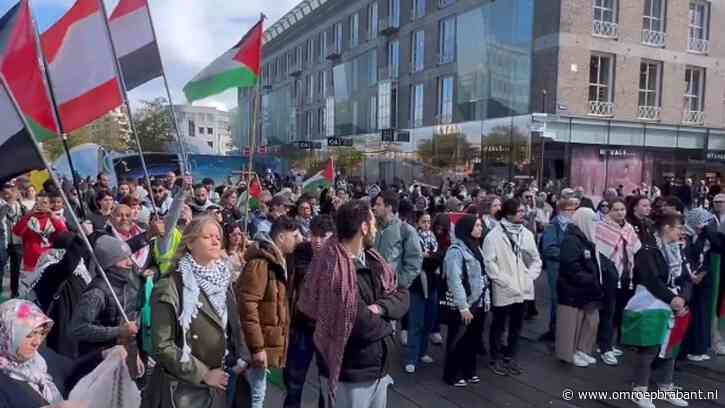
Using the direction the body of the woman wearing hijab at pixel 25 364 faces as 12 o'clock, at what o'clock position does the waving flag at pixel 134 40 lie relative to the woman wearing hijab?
The waving flag is roughly at 8 o'clock from the woman wearing hijab.

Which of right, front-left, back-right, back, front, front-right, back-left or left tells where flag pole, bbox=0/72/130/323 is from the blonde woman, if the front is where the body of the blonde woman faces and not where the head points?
back

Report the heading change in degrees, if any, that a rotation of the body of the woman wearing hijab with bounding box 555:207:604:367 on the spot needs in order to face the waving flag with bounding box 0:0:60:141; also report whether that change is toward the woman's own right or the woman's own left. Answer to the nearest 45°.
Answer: approximately 135° to the woman's own right

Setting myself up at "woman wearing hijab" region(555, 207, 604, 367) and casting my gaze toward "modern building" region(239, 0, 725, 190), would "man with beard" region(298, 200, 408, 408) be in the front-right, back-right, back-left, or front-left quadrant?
back-left

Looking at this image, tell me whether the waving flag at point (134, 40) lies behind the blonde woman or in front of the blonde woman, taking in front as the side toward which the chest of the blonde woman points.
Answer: behind

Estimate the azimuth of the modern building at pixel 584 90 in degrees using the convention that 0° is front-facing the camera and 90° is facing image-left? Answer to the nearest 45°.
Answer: approximately 45°
